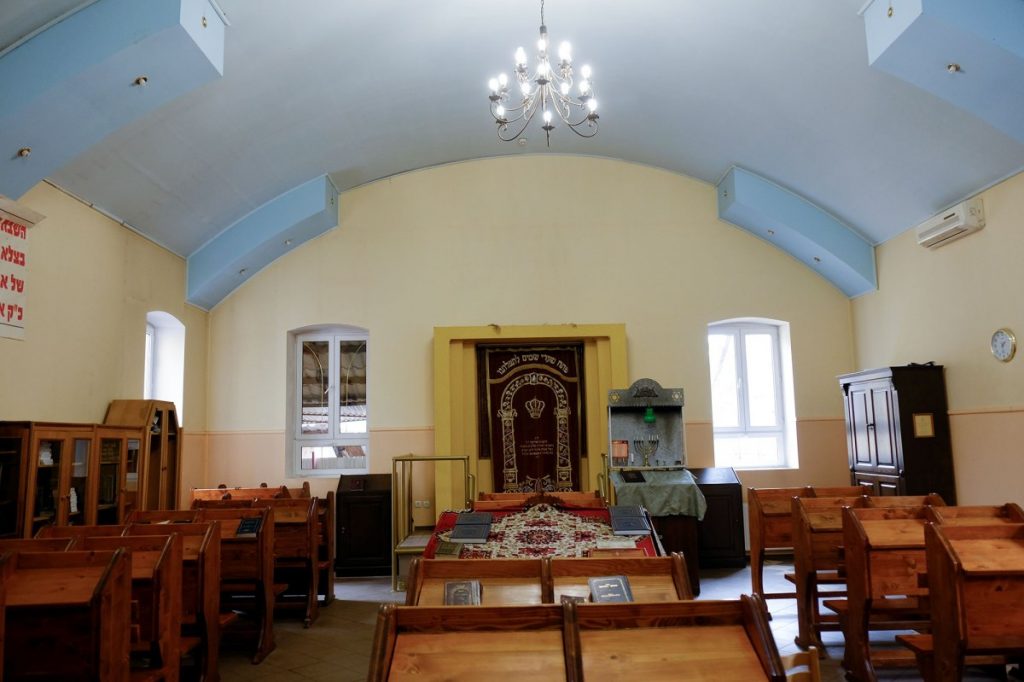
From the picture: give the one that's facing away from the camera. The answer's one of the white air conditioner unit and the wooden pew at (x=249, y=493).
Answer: the wooden pew

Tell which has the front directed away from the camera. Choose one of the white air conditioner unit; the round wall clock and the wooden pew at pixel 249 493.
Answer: the wooden pew

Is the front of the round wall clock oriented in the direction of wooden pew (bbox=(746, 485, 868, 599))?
yes

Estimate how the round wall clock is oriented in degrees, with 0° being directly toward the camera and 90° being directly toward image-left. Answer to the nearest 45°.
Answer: approximately 45°

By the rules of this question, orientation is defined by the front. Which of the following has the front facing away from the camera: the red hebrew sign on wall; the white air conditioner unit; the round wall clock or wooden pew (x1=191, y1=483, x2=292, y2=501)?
the wooden pew

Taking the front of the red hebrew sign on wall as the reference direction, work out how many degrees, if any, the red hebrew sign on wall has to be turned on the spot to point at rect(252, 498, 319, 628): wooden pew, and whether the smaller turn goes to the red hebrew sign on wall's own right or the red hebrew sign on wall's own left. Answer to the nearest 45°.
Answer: approximately 45° to the red hebrew sign on wall's own left

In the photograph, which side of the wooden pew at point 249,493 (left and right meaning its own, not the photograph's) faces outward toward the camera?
back

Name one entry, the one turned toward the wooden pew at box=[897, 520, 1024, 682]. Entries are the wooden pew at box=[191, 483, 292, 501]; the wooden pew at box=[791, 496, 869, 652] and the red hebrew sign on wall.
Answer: the red hebrew sign on wall

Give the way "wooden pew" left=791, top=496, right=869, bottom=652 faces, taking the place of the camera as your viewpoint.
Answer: facing away from the viewer and to the left of the viewer

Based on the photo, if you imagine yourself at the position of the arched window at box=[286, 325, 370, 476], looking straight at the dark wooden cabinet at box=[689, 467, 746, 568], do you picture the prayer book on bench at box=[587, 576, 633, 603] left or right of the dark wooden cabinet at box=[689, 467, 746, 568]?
right

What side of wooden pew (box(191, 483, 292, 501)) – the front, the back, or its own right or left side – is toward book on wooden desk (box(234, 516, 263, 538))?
back

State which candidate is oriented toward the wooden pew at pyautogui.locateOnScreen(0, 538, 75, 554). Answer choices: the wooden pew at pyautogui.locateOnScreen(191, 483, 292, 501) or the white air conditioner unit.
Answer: the white air conditioner unit

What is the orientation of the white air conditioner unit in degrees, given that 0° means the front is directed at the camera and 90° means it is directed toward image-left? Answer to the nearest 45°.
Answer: approximately 45°
